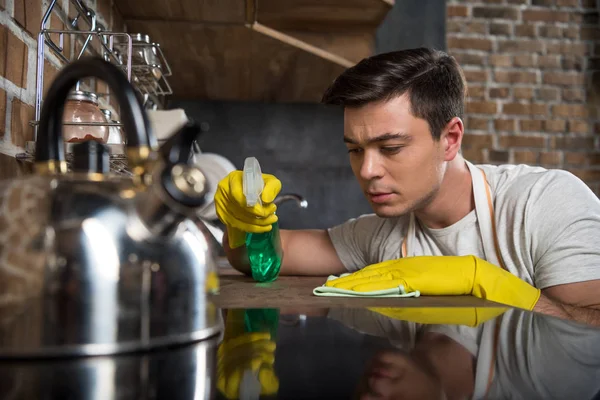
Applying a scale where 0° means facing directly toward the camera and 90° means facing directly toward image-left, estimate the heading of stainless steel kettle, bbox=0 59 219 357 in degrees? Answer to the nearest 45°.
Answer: approximately 315°

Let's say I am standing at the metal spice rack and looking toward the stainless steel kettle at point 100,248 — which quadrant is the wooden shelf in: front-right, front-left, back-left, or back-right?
back-left

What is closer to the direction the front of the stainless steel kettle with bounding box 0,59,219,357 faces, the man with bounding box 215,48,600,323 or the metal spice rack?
the man

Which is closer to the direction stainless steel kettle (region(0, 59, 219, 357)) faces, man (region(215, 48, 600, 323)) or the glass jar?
the man

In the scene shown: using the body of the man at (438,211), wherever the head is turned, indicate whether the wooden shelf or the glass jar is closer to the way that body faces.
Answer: the glass jar

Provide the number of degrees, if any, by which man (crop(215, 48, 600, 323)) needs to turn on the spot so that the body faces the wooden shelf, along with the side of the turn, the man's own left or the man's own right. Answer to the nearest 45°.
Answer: approximately 90° to the man's own right

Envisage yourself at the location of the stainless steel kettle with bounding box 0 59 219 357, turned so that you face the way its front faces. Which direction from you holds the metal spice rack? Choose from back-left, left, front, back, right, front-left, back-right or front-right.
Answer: back-left

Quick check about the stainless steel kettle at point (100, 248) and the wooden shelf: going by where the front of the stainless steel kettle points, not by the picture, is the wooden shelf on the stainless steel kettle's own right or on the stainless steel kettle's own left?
on the stainless steel kettle's own left

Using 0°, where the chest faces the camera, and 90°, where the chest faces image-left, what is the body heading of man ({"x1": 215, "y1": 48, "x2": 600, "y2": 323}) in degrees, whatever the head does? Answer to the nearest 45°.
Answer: approximately 45°

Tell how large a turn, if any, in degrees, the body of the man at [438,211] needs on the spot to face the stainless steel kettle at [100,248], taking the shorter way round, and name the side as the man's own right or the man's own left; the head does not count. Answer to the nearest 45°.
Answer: approximately 45° to the man's own left
